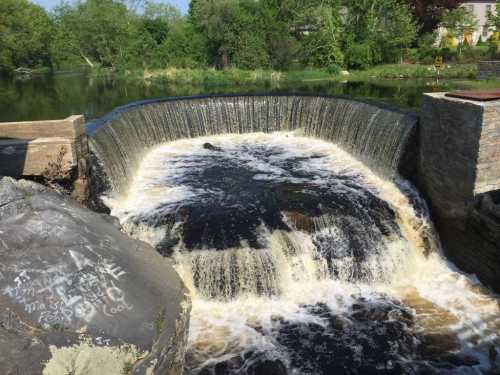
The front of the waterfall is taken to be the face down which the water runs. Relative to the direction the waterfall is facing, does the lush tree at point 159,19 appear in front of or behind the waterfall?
behind

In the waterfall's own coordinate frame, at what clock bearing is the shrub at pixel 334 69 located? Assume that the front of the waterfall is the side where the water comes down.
The shrub is roughly at 6 o'clock from the waterfall.

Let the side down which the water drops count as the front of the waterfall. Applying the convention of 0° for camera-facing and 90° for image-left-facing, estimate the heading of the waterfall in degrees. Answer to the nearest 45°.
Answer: approximately 0°

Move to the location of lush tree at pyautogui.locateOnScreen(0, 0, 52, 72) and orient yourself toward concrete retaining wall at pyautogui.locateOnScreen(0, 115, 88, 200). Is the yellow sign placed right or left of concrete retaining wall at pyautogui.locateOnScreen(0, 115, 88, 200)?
left

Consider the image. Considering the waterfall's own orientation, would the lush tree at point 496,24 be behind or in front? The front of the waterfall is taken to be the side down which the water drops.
behind

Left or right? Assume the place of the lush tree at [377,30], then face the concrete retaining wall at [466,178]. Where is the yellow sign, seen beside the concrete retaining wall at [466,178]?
left

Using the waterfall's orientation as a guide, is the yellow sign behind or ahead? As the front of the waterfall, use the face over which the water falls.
behind

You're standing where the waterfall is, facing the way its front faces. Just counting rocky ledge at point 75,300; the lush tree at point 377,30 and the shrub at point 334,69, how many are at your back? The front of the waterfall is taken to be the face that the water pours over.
2

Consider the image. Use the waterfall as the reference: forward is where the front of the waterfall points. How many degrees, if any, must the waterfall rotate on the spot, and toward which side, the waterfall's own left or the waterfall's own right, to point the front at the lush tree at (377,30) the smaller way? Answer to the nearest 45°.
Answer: approximately 180°

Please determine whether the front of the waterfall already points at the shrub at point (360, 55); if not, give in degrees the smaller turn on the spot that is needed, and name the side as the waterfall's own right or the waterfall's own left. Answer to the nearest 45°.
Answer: approximately 180°

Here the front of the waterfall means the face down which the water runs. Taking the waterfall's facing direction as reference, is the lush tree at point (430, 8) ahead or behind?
behind

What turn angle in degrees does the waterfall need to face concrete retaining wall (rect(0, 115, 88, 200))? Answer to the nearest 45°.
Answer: approximately 90° to its right
